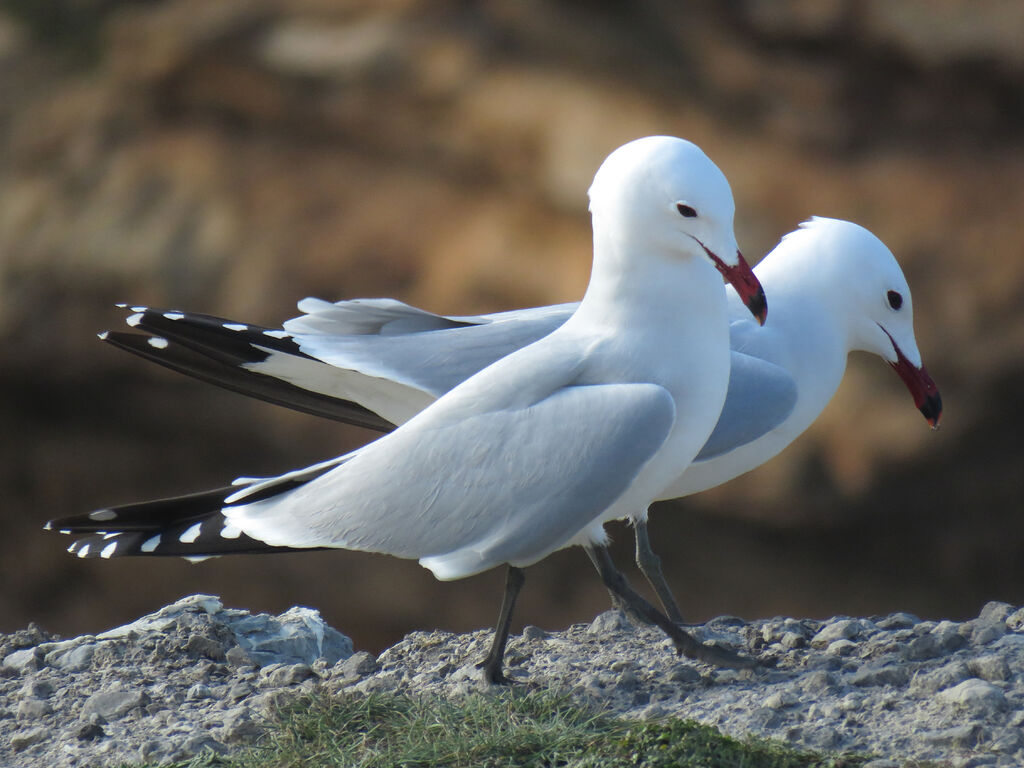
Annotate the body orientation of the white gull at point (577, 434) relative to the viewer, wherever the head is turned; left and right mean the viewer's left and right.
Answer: facing to the right of the viewer

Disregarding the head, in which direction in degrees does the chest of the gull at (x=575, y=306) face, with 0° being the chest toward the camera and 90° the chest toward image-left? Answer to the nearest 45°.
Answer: approximately 270°

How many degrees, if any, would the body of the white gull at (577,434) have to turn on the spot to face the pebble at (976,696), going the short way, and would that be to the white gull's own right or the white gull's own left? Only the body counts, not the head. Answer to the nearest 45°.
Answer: approximately 45° to the white gull's own right

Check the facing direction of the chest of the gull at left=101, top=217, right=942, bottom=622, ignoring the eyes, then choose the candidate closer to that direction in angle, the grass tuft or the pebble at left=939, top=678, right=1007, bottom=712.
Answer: the pebble

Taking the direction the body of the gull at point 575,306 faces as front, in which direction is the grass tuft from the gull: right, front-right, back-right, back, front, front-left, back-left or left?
right

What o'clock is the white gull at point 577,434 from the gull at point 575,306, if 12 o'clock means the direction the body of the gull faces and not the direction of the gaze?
The white gull is roughly at 3 o'clock from the gull.

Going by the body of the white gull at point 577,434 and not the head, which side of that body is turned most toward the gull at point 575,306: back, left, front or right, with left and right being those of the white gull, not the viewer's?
left

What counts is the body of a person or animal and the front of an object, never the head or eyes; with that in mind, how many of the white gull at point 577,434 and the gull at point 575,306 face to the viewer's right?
2
